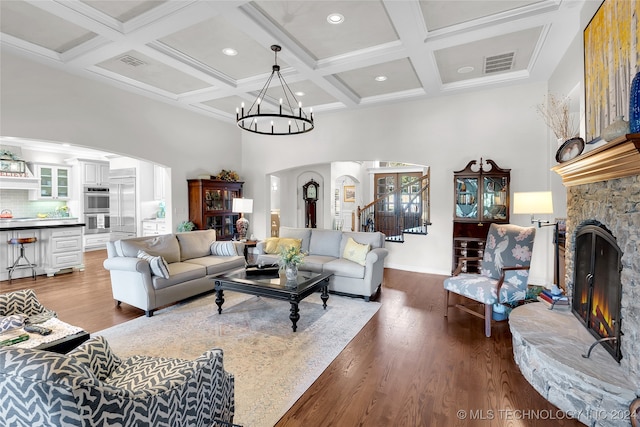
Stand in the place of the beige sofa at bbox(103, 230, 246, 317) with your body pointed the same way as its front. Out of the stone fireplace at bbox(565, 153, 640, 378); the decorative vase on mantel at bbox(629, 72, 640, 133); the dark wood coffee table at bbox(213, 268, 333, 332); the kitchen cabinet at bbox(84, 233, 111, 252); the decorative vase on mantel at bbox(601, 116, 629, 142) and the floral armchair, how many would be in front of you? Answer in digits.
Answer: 5

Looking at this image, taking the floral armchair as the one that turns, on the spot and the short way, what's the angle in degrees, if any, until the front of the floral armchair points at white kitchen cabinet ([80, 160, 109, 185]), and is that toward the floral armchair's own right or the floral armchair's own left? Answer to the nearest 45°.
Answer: approximately 45° to the floral armchair's own right

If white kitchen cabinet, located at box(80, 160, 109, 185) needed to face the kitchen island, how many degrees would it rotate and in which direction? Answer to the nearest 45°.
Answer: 0° — it already faces it

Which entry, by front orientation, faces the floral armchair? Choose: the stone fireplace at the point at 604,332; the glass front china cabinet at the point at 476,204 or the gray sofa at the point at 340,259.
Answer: the glass front china cabinet

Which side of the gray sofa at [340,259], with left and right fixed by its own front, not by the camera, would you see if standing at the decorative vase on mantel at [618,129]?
left

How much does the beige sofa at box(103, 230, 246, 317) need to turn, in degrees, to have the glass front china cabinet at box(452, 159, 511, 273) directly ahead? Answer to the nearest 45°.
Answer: approximately 45° to its left

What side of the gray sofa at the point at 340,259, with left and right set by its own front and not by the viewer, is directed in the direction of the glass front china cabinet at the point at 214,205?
right

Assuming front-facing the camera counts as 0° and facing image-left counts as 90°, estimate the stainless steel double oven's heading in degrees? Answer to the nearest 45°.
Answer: approximately 0°

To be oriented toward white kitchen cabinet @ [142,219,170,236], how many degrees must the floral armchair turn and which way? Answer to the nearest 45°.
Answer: approximately 45° to its right

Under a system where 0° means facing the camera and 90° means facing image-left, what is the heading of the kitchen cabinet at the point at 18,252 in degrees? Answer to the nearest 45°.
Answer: approximately 0°
